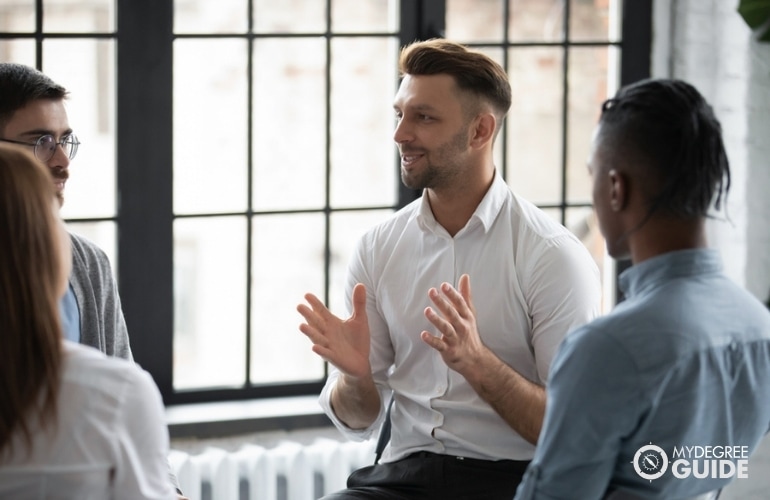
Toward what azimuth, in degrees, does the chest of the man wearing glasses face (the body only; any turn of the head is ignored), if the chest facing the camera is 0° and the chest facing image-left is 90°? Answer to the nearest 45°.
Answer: approximately 315°

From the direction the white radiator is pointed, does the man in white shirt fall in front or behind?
in front

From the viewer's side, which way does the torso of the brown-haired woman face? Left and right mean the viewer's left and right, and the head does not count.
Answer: facing away from the viewer and to the right of the viewer

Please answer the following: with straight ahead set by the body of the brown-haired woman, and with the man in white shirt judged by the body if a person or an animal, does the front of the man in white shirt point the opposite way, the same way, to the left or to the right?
the opposite way

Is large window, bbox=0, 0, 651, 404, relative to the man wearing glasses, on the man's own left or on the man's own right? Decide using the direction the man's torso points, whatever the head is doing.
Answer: on the man's own left

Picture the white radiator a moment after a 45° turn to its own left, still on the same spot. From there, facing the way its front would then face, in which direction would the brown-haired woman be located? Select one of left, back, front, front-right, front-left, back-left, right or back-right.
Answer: front-right

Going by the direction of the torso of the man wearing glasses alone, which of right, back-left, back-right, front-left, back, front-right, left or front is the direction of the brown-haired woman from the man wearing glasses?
front-right

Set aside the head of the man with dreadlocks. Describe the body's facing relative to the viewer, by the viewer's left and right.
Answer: facing away from the viewer and to the left of the viewer

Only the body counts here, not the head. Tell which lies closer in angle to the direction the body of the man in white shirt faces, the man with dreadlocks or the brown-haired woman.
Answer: the brown-haired woman

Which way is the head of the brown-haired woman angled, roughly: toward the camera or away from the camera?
away from the camera

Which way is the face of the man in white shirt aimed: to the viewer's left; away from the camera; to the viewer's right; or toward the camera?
to the viewer's left

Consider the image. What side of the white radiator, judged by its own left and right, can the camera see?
front

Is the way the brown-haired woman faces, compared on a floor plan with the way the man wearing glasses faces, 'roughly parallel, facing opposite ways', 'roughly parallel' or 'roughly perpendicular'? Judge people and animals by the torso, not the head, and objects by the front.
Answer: roughly perpendicular

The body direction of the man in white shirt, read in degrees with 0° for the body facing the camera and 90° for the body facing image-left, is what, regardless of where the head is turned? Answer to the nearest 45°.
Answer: approximately 45°

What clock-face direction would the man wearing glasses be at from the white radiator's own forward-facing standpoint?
The man wearing glasses is roughly at 1 o'clock from the white radiator.

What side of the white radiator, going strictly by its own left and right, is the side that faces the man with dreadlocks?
front

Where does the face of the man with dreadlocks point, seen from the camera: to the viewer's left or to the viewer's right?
to the viewer's left

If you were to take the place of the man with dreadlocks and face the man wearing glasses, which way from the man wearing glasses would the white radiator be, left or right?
right

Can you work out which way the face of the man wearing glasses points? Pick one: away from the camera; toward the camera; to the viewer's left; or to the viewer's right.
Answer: to the viewer's right

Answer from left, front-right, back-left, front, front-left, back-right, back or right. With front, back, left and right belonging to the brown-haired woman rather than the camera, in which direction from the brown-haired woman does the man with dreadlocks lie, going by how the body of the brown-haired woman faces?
front-right

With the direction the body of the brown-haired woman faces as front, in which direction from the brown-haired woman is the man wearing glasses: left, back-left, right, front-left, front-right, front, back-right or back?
front-left
